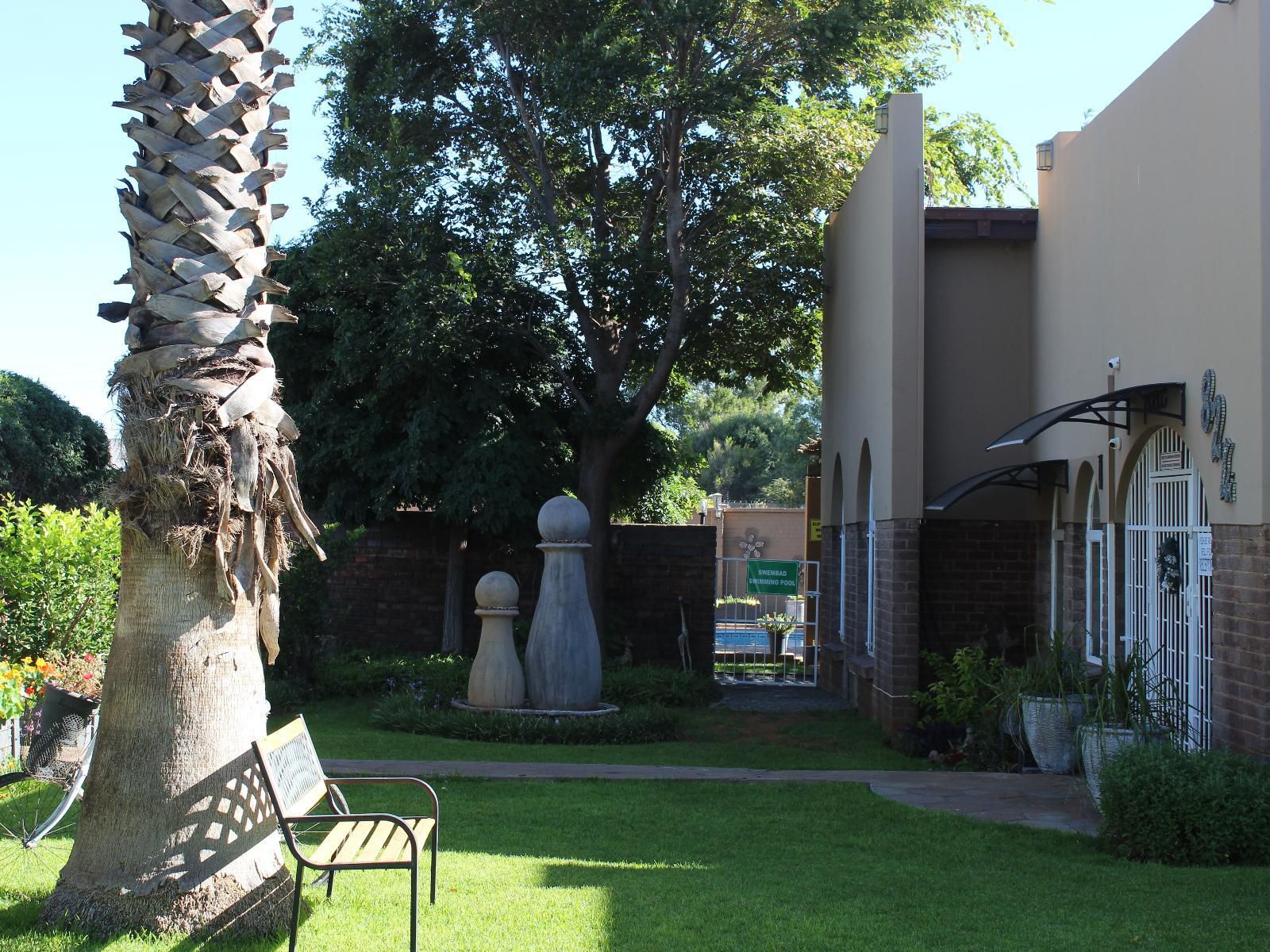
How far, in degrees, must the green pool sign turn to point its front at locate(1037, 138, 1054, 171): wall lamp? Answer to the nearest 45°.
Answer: approximately 45° to its left

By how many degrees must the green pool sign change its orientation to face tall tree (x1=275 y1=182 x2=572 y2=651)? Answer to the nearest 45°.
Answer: approximately 45° to its right

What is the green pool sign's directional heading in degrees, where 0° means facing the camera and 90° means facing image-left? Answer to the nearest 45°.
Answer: approximately 0°

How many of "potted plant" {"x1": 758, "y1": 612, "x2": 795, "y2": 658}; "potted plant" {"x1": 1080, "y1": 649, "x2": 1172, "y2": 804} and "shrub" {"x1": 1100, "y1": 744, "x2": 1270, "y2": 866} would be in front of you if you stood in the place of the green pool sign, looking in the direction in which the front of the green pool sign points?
2

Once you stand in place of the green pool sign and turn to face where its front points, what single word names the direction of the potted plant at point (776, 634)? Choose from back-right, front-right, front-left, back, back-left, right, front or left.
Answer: back

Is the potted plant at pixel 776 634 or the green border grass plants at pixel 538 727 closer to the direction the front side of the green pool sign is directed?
the green border grass plants

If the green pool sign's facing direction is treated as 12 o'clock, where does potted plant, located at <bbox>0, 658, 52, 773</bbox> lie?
The potted plant is roughly at 1 o'clock from the green pool sign.

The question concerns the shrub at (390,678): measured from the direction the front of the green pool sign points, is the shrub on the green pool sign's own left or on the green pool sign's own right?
on the green pool sign's own right
